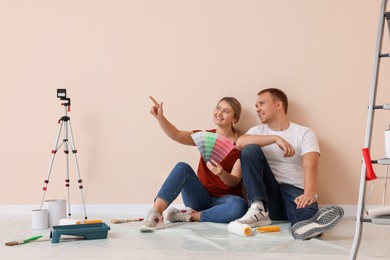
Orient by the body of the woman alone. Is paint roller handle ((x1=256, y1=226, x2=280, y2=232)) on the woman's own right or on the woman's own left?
on the woman's own left

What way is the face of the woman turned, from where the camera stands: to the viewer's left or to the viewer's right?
to the viewer's left

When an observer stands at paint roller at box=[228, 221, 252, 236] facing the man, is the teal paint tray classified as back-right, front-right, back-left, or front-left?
back-left

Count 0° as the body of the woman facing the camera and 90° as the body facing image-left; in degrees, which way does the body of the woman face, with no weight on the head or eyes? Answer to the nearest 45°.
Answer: approximately 45°

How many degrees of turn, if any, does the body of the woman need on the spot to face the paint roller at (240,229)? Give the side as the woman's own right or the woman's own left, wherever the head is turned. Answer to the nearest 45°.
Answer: approximately 45° to the woman's own left

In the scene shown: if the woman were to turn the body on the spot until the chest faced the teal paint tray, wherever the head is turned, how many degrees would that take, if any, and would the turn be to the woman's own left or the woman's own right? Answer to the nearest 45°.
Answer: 0° — they already face it
